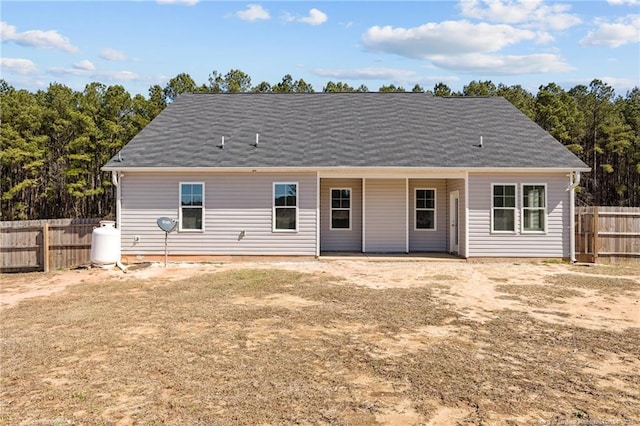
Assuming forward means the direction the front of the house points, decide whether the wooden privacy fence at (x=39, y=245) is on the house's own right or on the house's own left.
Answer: on the house's own left

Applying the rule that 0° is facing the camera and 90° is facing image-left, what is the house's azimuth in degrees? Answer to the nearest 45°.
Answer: approximately 180°

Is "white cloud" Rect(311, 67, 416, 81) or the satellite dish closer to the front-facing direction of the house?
the white cloud

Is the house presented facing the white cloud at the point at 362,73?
yes

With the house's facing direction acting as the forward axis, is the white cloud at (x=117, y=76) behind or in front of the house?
in front

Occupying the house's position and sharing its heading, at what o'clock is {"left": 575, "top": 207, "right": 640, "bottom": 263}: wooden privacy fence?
The wooden privacy fence is roughly at 3 o'clock from the house.

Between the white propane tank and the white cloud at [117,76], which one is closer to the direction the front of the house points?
the white cloud

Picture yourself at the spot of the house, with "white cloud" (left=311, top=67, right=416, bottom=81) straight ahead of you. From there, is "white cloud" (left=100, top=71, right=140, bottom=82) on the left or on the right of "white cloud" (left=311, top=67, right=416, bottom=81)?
left

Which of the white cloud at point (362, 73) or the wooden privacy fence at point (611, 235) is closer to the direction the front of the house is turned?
the white cloud
